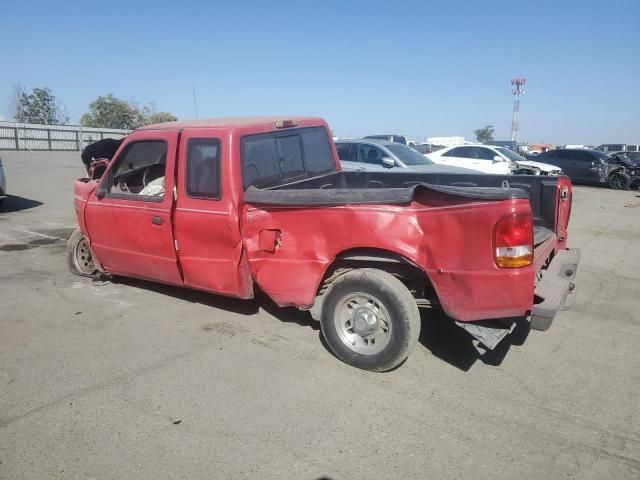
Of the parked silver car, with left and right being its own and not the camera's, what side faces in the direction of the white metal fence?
back

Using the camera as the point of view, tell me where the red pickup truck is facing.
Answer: facing away from the viewer and to the left of the viewer

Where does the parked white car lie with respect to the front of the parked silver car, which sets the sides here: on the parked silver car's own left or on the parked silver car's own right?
on the parked silver car's own left

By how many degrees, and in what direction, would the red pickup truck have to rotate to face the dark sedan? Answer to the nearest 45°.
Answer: approximately 90° to its right

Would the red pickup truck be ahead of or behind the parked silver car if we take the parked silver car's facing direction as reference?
ahead

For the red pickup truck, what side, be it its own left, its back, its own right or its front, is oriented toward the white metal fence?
front

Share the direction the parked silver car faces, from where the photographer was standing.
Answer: facing the viewer and to the right of the viewer

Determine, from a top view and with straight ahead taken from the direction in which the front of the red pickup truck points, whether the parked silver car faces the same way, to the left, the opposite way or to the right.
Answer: the opposite way
